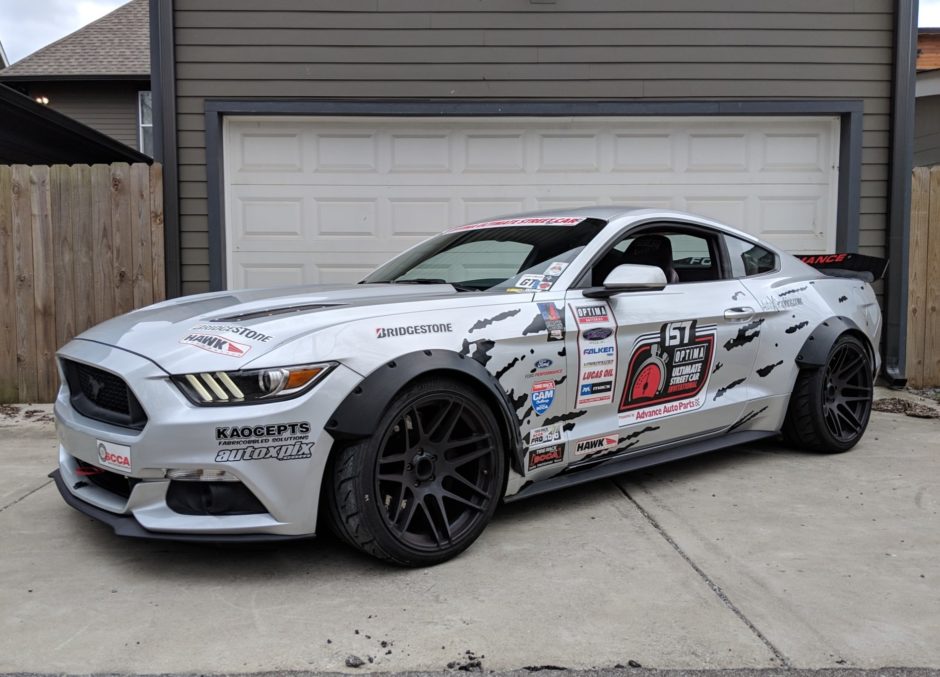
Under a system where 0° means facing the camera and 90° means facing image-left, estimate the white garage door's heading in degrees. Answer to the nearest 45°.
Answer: approximately 0°

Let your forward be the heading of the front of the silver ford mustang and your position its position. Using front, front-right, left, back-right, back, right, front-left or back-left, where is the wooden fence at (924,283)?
back

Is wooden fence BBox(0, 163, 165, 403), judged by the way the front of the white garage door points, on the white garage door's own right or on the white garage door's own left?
on the white garage door's own right

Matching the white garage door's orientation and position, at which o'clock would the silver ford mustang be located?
The silver ford mustang is roughly at 12 o'clock from the white garage door.

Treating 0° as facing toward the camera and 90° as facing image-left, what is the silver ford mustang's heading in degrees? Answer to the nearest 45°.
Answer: approximately 45°

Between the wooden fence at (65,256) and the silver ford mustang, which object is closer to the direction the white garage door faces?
the silver ford mustang

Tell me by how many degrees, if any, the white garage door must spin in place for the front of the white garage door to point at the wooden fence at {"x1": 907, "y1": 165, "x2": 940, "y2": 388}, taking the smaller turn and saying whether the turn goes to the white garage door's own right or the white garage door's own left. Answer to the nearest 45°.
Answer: approximately 90° to the white garage door's own left

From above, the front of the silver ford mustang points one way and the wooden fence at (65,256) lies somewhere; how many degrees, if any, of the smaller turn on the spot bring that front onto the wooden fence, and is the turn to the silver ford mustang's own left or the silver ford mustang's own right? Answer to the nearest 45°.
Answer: approximately 90° to the silver ford mustang's own right
